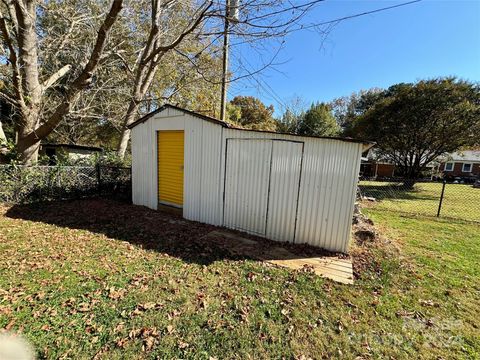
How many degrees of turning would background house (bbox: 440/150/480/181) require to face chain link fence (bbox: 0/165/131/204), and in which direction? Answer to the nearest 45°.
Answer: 0° — it already faces it

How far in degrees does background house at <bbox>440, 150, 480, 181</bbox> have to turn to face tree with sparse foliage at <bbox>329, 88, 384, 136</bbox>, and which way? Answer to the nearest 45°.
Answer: approximately 90° to its right

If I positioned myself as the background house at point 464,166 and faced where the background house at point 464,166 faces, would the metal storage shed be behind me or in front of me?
in front

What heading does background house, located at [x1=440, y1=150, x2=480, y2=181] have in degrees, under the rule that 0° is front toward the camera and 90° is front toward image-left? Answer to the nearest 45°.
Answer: approximately 0°

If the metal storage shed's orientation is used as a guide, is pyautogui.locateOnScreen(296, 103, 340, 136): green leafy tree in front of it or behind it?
behind

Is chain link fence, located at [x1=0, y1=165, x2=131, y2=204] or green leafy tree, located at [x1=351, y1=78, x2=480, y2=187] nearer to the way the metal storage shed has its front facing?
the chain link fence

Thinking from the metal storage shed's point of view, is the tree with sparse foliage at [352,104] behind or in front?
behind

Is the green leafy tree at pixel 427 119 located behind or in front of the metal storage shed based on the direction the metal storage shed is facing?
behind

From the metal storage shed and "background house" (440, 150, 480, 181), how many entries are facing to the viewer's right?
0

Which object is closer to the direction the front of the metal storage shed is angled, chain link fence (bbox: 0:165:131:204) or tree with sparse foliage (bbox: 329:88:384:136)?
the chain link fence
